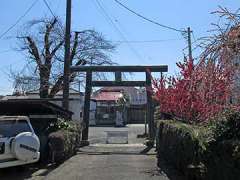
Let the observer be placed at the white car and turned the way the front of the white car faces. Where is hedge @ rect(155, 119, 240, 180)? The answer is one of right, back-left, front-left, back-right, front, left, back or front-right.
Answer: back-right

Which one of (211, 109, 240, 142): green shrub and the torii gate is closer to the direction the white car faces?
the torii gate

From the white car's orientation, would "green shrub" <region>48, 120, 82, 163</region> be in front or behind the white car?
in front

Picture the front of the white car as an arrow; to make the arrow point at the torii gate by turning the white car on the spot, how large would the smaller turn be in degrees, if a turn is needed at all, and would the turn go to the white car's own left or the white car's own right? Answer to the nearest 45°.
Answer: approximately 45° to the white car's own right

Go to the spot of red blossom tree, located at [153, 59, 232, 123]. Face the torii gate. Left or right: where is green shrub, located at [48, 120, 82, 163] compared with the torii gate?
left

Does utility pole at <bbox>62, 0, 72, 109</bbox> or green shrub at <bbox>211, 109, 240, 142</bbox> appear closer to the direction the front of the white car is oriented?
the utility pole

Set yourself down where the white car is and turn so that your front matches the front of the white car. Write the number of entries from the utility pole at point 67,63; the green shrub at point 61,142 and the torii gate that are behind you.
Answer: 0

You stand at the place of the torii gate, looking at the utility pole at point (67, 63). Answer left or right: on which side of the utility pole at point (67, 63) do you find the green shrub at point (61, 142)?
left

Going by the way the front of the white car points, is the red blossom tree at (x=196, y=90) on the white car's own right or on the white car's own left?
on the white car's own right

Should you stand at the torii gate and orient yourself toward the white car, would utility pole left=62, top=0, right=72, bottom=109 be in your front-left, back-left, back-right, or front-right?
front-right

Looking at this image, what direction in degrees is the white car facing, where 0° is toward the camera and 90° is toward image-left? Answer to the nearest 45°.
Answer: approximately 180°

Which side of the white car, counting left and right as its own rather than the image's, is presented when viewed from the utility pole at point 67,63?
front
